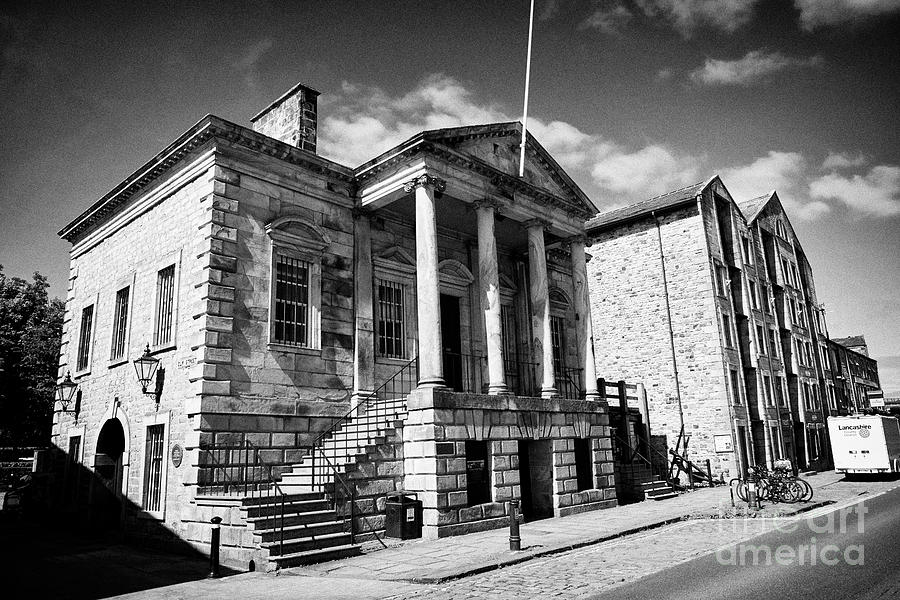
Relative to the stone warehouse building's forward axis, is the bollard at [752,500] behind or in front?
in front

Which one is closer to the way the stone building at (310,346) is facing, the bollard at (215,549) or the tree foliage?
the bollard

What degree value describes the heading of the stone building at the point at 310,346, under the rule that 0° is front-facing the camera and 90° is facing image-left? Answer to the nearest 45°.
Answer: approximately 315°

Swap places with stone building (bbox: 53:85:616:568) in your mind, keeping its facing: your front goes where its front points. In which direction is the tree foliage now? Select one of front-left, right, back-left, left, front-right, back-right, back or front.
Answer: back

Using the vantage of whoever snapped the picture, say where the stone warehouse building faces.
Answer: facing the viewer and to the right of the viewer

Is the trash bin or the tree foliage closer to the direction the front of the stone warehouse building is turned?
the trash bin

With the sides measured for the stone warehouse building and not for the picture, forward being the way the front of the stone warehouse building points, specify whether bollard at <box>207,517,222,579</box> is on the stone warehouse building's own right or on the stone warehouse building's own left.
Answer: on the stone warehouse building's own right

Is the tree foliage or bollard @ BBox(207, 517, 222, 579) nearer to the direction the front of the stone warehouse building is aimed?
the bollard
